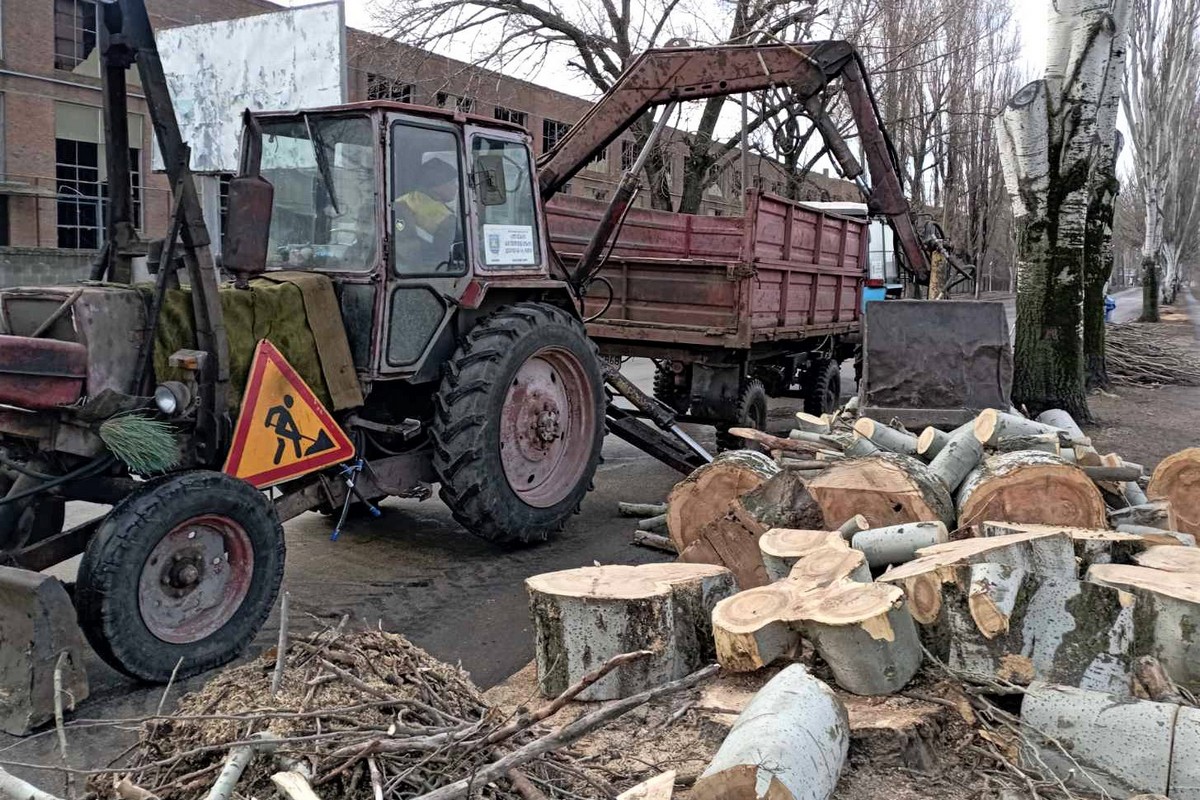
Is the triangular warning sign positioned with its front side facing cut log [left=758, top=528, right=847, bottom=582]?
no

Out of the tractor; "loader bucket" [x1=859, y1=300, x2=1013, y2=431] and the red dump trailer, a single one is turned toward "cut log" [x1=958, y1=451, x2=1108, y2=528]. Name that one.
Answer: the loader bucket

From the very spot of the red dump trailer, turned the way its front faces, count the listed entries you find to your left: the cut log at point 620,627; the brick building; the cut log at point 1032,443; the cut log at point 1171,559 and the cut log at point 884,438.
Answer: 1

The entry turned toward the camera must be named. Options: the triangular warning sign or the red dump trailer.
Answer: the triangular warning sign

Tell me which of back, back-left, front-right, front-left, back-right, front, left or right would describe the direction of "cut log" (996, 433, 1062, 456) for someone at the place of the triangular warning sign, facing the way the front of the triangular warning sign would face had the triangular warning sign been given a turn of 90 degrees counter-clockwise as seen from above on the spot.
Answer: front

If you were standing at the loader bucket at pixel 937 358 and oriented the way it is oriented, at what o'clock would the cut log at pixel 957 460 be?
The cut log is roughly at 12 o'clock from the loader bucket.

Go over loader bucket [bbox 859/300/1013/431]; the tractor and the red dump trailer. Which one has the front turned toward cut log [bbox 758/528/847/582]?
the loader bucket

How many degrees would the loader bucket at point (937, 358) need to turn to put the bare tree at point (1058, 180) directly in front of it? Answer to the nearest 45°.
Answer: approximately 135° to its left

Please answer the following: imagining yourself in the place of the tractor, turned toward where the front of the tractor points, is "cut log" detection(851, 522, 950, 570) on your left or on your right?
on your left

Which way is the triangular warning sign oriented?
toward the camera

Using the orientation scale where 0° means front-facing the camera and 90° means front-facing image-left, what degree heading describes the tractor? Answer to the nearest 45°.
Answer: approximately 45°

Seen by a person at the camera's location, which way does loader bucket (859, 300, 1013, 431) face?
facing the viewer

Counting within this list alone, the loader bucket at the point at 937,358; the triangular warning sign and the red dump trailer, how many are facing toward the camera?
2

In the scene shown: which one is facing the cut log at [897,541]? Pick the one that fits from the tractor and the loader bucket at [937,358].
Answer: the loader bucket

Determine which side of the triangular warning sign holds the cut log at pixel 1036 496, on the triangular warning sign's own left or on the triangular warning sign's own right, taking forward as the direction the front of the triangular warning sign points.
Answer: on the triangular warning sign's own left
